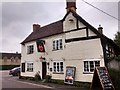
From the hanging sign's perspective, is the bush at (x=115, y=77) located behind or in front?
in front

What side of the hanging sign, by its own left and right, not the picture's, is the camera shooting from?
front

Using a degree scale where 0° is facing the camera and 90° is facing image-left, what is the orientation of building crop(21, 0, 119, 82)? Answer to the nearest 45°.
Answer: approximately 45°

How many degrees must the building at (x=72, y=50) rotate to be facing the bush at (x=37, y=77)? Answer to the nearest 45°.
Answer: approximately 90° to its right

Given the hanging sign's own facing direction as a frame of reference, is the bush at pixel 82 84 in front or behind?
in front
